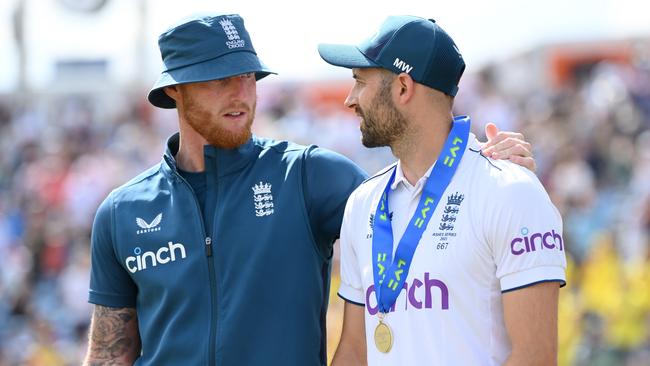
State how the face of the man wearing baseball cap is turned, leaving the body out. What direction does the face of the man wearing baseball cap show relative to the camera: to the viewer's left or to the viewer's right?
to the viewer's left

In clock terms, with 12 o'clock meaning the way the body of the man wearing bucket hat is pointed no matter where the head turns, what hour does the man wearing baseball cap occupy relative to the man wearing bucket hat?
The man wearing baseball cap is roughly at 10 o'clock from the man wearing bucket hat.

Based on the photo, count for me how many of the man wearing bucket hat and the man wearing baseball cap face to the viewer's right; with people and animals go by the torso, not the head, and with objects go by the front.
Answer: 0

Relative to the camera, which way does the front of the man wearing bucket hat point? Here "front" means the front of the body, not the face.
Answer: toward the camera

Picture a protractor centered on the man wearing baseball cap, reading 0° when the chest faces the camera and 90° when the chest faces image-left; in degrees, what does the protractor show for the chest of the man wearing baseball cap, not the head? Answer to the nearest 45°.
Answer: approximately 45°

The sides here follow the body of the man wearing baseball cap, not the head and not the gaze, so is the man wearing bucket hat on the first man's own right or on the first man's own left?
on the first man's own right
